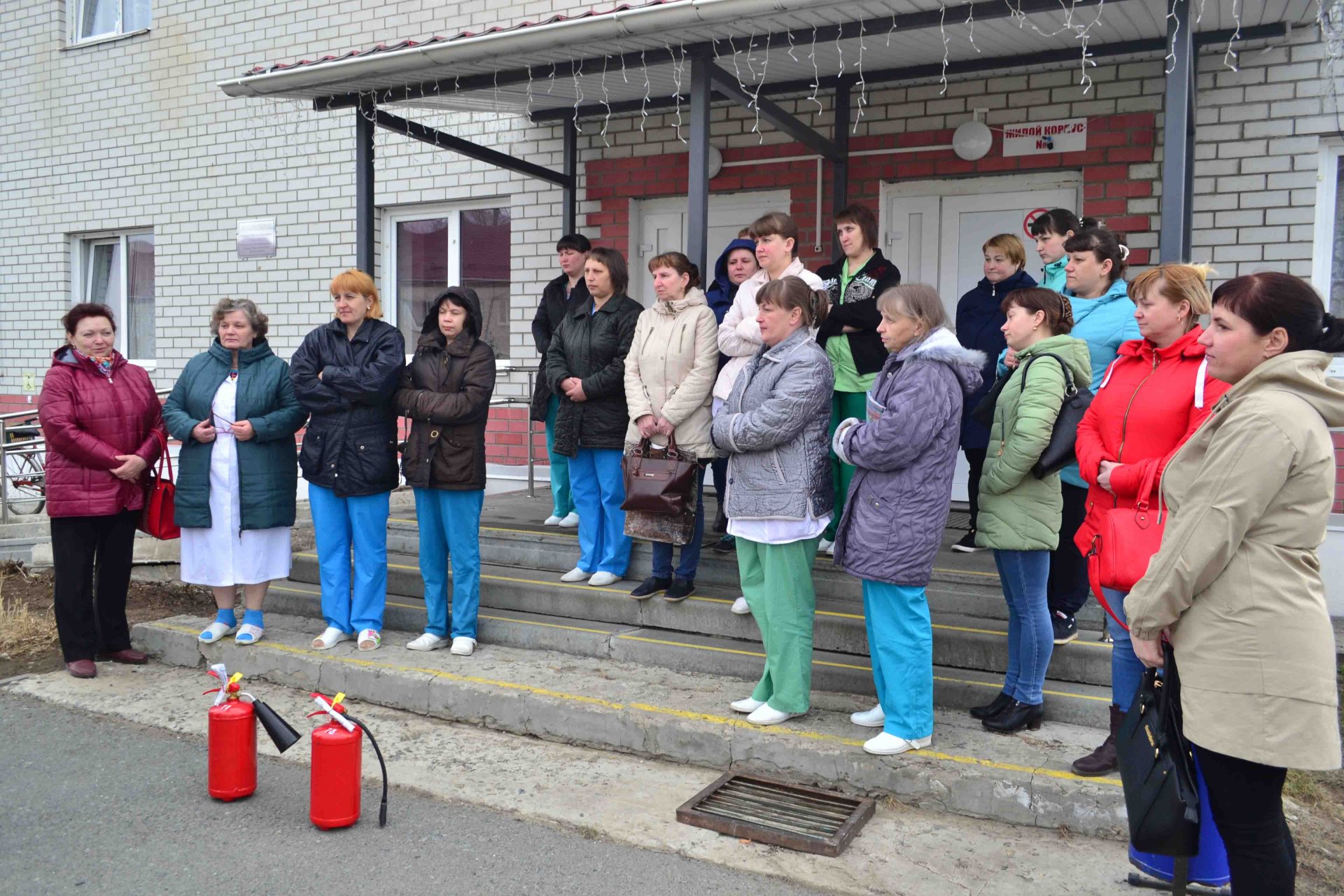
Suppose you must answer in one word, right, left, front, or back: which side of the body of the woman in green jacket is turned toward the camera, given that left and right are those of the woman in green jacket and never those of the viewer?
left

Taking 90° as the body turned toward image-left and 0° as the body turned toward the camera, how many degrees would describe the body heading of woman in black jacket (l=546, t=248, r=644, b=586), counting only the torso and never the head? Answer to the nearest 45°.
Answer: approximately 45°

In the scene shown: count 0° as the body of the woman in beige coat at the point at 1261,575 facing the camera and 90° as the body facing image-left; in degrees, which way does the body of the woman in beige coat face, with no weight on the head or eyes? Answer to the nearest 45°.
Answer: approximately 90°

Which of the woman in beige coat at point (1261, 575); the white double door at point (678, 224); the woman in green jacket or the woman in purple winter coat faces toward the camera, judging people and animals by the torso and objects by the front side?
the white double door

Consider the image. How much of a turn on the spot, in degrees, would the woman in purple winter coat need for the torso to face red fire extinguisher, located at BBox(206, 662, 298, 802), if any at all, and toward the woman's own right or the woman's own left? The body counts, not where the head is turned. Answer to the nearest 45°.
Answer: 0° — they already face it

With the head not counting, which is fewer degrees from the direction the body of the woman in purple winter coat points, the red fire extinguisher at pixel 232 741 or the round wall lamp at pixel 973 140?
the red fire extinguisher

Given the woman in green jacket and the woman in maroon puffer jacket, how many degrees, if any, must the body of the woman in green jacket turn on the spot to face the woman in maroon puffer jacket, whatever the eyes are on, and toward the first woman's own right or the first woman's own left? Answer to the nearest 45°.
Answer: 0° — they already face them
